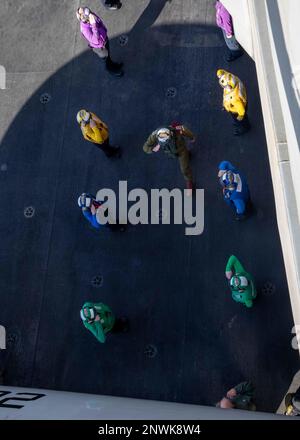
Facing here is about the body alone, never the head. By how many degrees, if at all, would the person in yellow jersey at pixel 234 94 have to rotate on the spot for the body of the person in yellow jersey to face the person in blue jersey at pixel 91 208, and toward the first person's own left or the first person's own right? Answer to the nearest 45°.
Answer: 0° — they already face them

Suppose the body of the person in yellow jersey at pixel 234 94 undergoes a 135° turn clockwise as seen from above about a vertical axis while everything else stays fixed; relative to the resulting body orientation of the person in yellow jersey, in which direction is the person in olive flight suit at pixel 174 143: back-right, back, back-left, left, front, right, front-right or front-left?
back-left
